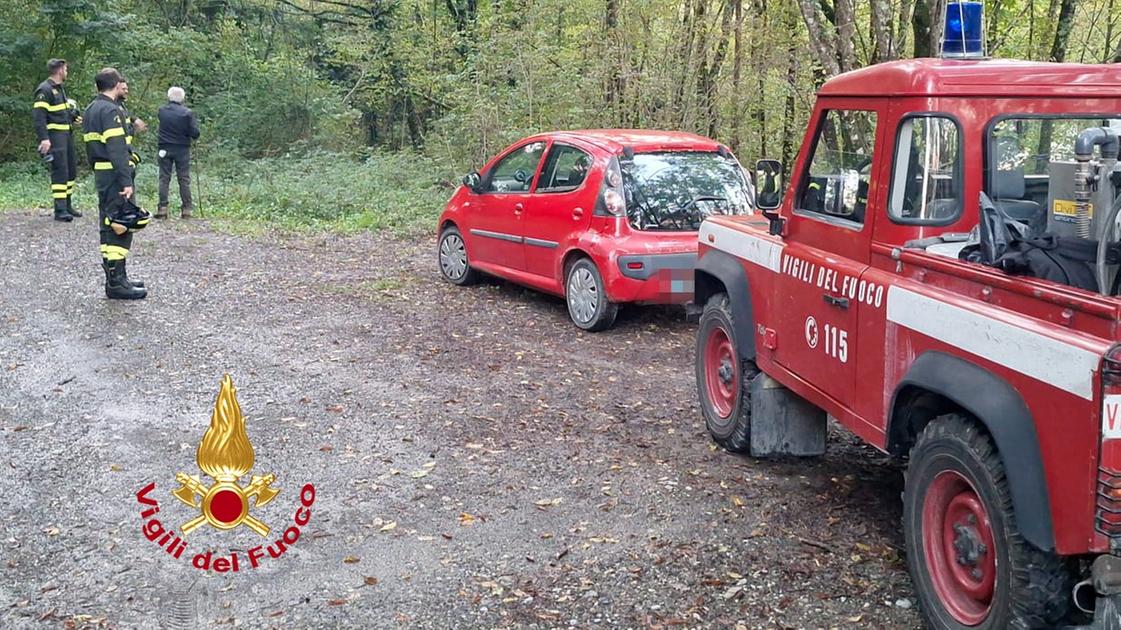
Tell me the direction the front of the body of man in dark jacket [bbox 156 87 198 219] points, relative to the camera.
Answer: away from the camera

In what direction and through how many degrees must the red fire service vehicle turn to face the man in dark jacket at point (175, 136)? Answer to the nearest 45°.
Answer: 0° — it already faces them

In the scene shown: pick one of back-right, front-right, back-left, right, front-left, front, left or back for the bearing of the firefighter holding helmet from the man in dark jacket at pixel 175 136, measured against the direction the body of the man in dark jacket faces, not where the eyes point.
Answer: back

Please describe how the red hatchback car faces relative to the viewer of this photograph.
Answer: facing away from the viewer and to the left of the viewer

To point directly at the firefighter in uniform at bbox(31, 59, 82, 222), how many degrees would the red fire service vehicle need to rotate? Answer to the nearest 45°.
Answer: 0° — it already faces them

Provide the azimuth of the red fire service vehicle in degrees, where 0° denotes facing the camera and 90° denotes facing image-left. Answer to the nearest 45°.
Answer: approximately 135°

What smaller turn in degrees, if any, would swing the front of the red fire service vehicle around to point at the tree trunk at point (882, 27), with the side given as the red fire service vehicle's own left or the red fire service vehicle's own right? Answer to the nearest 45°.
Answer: approximately 45° to the red fire service vehicle's own right

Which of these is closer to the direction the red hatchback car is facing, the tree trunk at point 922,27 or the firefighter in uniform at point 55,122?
the firefighter in uniform
